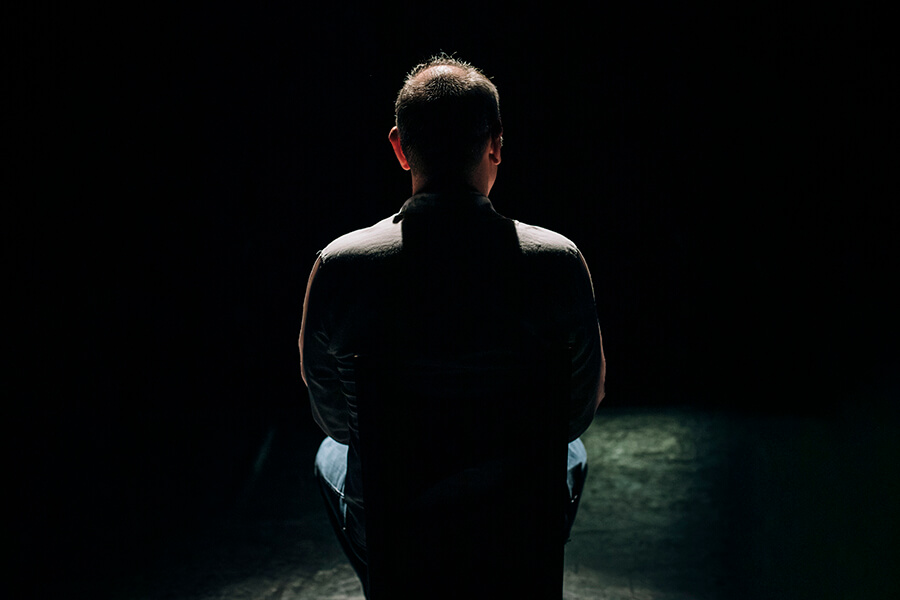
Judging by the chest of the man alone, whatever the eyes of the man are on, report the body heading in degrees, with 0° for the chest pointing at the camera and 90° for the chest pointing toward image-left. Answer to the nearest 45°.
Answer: approximately 180°

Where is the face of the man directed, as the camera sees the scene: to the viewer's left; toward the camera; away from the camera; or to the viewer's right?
away from the camera
